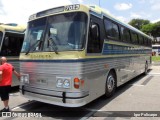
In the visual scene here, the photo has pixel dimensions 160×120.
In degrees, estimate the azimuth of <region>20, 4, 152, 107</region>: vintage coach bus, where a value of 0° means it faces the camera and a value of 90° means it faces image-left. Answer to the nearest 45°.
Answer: approximately 45°
